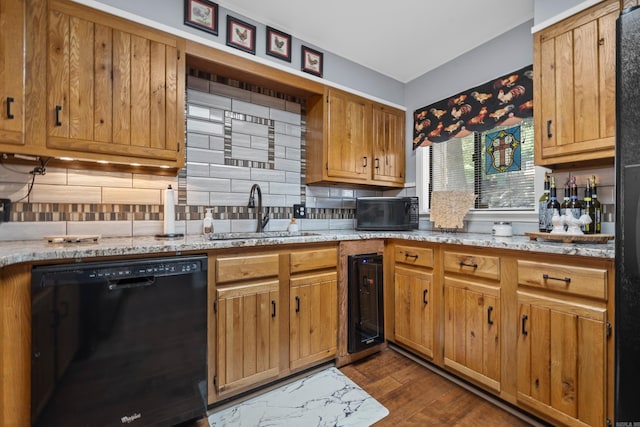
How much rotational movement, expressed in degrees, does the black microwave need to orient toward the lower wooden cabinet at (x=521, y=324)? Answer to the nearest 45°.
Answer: approximately 45° to its left

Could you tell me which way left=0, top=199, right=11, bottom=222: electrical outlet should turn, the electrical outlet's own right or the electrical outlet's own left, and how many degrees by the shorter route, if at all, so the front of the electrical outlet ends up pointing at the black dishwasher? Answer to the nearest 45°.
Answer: approximately 45° to the electrical outlet's own left

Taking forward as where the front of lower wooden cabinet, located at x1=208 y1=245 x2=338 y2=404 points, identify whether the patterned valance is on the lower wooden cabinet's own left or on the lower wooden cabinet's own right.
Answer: on the lower wooden cabinet's own left

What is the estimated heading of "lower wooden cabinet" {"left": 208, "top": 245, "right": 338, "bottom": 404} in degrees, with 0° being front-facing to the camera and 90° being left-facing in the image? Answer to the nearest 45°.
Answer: approximately 315°

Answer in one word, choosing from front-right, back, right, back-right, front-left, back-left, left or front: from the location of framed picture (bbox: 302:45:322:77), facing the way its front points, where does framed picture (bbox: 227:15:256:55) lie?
right

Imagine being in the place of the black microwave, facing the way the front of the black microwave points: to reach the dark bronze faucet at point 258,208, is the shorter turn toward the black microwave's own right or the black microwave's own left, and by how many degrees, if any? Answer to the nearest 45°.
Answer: approximately 45° to the black microwave's own right

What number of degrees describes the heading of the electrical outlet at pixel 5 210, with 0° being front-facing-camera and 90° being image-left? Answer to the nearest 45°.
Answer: approximately 0°
